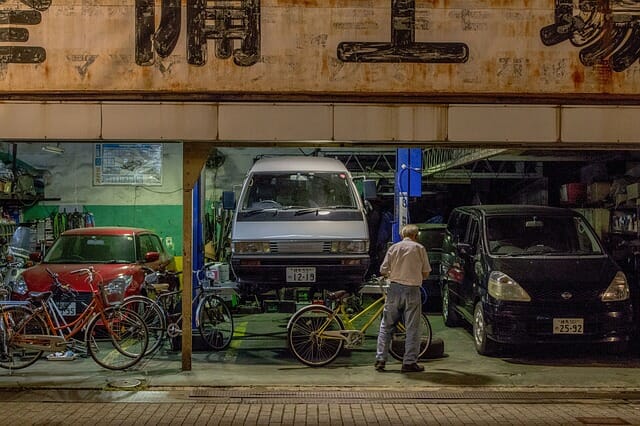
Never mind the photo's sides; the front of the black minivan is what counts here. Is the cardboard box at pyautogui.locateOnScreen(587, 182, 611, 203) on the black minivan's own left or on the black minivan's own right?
on the black minivan's own left

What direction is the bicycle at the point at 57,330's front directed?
to the viewer's right

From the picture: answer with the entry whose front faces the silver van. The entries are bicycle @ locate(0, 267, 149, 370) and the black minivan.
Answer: the bicycle

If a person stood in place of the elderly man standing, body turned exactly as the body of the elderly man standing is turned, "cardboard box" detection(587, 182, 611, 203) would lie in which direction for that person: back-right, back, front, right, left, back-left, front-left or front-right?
front-right

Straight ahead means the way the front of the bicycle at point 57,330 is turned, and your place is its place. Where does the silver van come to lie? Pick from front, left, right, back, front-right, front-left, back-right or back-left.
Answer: front

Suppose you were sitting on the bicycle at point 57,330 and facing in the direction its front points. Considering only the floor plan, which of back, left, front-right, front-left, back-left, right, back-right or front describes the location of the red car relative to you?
left

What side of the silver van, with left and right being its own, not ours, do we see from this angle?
front

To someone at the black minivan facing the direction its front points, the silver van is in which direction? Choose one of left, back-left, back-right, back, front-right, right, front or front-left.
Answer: back-right

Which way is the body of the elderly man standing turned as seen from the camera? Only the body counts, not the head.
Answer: away from the camera

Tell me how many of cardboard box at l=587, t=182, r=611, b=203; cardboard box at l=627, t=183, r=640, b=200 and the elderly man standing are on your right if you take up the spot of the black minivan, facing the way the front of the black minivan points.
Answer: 1

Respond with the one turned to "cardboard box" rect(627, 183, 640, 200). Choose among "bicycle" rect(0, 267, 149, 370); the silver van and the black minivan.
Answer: the bicycle

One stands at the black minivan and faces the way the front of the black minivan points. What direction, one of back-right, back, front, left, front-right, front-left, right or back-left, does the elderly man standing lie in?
right
